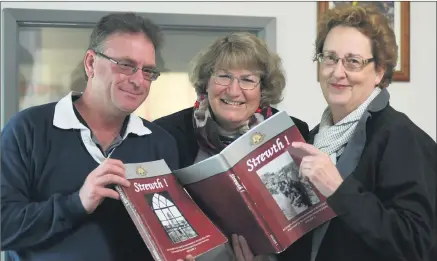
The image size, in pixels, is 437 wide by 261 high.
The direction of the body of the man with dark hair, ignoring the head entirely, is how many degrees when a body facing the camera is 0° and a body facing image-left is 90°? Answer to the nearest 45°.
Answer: approximately 315°
